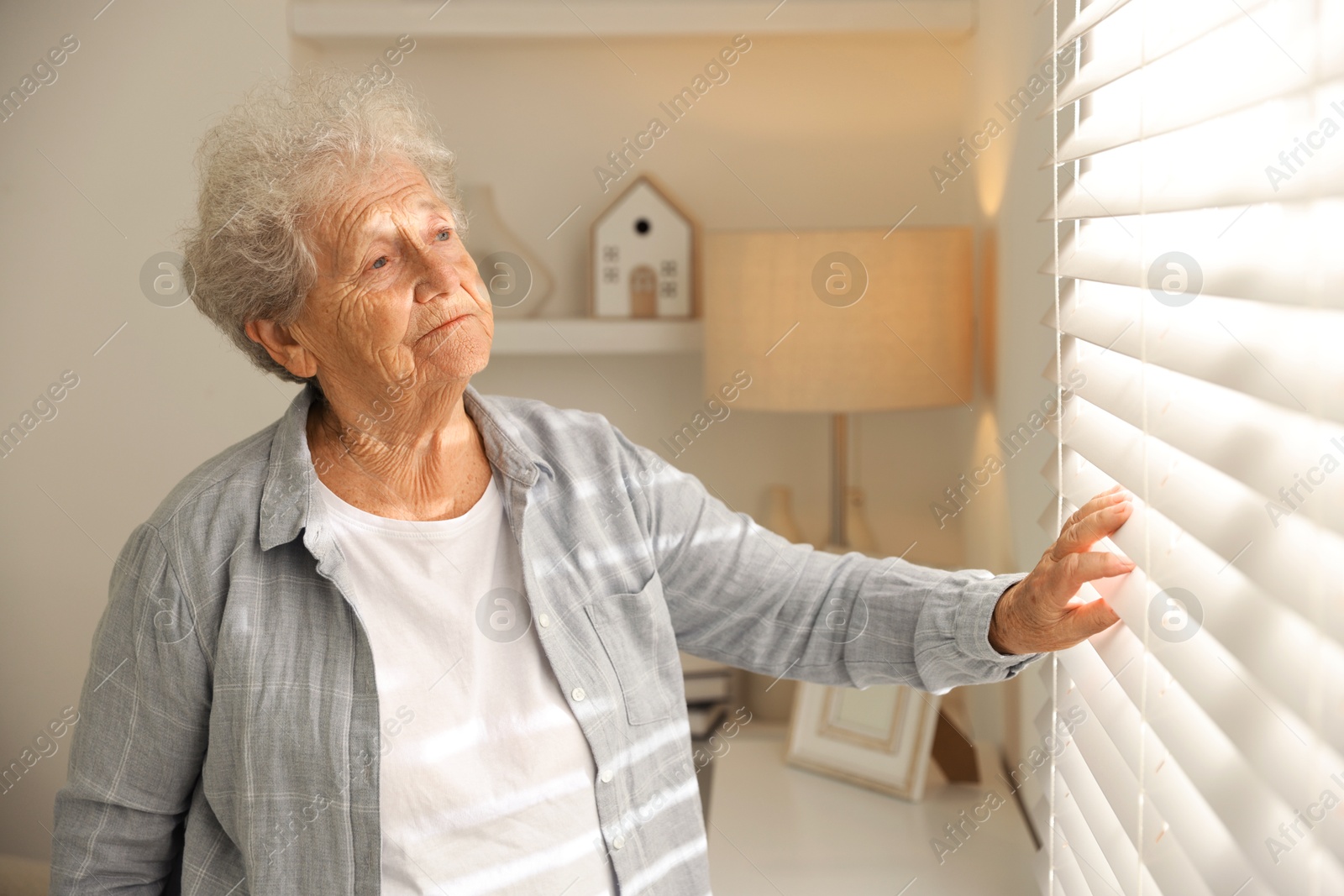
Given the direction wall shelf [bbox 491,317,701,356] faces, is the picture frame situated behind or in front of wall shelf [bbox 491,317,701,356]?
in front

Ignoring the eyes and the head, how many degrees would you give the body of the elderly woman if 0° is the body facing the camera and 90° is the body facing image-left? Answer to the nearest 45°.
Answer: approximately 315°

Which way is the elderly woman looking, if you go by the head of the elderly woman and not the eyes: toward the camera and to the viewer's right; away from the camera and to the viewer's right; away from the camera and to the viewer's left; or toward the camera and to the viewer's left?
toward the camera and to the viewer's right

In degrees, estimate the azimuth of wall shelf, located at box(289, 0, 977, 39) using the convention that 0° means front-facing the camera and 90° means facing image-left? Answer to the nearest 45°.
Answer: approximately 0°

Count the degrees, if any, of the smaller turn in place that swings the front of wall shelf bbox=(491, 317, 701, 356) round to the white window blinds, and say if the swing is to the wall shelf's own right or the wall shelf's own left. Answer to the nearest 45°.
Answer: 0° — it already faces it

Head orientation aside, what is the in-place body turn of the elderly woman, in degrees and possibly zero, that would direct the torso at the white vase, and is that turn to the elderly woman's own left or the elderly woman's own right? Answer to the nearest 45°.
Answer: approximately 135° to the elderly woman's own left

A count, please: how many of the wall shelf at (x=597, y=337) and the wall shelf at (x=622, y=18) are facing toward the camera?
2

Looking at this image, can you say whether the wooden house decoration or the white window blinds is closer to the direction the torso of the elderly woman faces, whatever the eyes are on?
the white window blinds

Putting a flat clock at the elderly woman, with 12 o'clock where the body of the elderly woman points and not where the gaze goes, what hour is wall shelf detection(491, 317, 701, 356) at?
The wall shelf is roughly at 8 o'clock from the elderly woman.

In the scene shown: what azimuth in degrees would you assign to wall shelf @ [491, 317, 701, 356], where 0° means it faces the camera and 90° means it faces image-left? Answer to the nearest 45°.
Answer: approximately 0°

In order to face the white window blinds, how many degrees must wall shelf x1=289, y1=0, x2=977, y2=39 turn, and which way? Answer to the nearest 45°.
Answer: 0° — it already faces it
